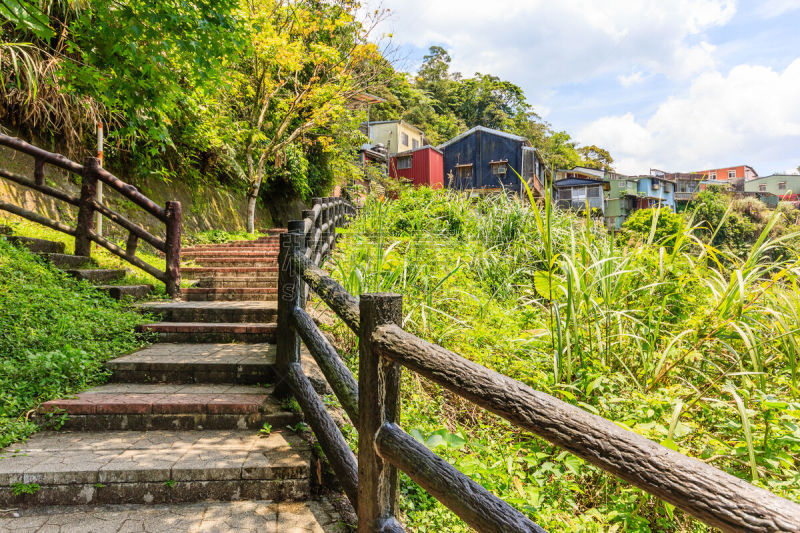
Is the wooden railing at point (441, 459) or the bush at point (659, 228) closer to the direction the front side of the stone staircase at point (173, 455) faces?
the wooden railing

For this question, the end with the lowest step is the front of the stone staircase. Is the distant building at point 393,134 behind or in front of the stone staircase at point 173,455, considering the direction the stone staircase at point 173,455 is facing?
behind

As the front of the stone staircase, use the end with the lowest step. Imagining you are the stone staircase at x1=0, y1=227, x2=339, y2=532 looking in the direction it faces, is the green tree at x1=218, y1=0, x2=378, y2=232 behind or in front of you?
behind

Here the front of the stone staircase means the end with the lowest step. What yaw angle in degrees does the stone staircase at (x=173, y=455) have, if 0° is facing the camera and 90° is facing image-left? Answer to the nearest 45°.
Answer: approximately 0°

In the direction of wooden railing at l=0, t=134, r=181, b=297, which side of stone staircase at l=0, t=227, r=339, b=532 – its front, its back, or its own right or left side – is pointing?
back

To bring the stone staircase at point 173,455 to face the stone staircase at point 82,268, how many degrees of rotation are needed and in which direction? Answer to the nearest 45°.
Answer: approximately 180°

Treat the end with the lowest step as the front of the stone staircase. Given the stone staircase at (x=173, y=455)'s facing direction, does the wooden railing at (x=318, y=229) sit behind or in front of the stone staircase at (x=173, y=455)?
behind

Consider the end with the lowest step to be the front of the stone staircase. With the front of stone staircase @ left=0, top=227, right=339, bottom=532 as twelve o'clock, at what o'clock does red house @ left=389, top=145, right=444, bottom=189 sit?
The red house is roughly at 7 o'clock from the stone staircase.

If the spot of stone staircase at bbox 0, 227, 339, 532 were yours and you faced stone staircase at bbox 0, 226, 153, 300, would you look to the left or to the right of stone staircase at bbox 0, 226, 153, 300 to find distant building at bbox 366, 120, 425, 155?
right
